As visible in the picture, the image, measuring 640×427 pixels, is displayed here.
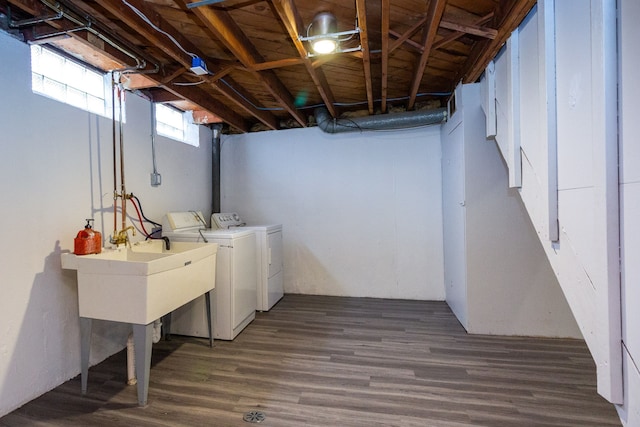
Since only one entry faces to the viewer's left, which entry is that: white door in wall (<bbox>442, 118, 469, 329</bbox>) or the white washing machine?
the white door in wall

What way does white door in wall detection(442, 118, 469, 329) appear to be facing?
to the viewer's left

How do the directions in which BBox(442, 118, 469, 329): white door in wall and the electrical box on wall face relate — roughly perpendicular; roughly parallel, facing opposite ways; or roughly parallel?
roughly parallel, facing opposite ways

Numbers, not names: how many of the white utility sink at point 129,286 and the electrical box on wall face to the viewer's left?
0

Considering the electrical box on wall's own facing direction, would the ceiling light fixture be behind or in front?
in front

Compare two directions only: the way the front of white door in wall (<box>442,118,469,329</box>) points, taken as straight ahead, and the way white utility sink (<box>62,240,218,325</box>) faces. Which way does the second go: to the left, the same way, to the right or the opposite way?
the opposite way

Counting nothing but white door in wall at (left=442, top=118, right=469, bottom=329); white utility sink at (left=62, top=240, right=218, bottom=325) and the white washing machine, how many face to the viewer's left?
1

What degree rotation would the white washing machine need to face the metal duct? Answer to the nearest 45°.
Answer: approximately 45° to its left

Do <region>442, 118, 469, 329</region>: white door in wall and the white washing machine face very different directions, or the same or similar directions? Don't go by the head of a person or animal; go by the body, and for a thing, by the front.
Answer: very different directions

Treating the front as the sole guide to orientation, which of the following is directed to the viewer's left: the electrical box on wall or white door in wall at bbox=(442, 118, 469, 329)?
the white door in wall

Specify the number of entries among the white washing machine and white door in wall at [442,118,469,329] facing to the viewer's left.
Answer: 1

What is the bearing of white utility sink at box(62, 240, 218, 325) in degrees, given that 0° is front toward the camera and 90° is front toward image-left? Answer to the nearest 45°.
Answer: approximately 315°

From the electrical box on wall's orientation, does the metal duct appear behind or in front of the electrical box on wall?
in front

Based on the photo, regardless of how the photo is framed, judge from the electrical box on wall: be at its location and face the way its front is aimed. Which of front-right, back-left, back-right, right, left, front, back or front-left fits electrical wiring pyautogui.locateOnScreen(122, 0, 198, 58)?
front-right

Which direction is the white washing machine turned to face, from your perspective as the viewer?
facing the viewer and to the right of the viewer
